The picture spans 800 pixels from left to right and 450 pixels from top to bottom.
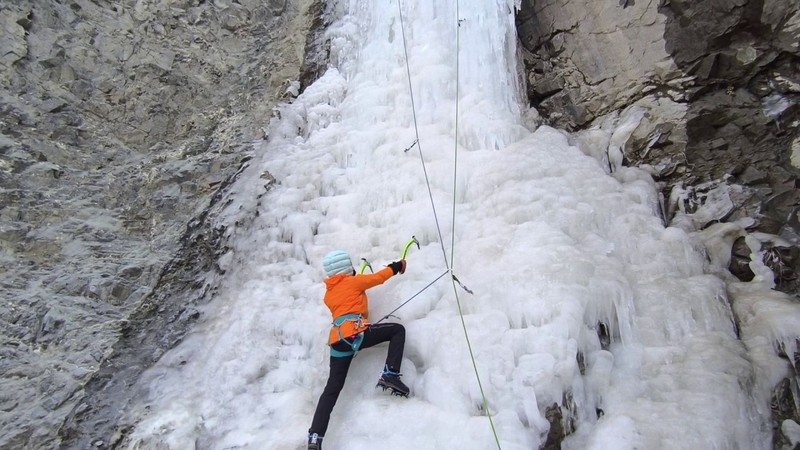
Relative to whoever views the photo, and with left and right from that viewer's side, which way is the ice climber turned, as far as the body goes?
facing away from the viewer and to the right of the viewer
